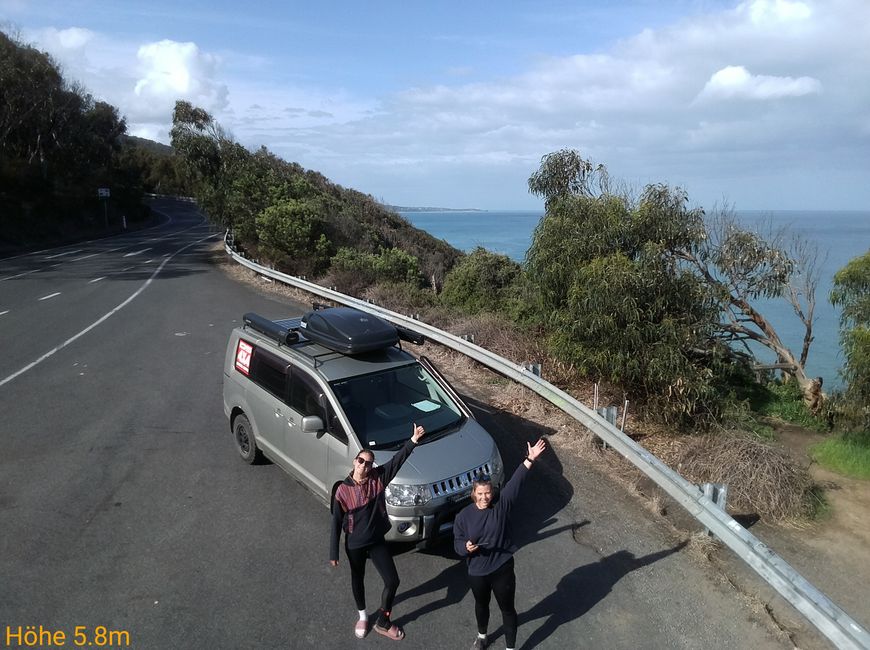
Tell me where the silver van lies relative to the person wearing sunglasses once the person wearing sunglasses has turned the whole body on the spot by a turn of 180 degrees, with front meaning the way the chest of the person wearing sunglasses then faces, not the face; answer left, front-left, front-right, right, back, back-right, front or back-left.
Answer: front

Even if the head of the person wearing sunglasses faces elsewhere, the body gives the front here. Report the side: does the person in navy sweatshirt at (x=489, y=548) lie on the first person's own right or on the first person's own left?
on the first person's own left

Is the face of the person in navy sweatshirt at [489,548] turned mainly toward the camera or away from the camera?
toward the camera

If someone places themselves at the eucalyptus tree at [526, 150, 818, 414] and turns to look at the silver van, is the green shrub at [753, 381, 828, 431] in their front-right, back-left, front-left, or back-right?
back-left

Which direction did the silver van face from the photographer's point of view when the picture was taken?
facing the viewer and to the right of the viewer

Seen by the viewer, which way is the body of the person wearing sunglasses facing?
toward the camera

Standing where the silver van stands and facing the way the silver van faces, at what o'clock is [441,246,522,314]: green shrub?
The green shrub is roughly at 8 o'clock from the silver van.

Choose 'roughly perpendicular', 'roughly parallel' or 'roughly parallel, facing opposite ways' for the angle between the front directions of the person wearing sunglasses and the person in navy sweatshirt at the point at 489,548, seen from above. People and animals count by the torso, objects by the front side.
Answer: roughly parallel

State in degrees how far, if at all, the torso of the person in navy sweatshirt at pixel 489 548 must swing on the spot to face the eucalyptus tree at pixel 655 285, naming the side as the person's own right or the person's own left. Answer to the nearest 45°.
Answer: approximately 180°

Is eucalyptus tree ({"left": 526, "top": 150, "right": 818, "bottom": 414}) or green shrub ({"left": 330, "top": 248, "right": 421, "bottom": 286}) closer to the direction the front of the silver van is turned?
the eucalyptus tree

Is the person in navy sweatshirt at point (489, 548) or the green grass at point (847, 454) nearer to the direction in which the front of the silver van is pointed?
the person in navy sweatshirt

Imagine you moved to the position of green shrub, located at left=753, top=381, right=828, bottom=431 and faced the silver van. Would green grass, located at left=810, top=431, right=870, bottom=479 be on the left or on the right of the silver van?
left

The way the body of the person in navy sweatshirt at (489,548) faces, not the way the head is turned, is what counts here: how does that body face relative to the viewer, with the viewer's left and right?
facing the viewer

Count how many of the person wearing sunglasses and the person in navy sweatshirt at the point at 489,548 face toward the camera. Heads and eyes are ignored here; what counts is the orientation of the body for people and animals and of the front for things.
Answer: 2

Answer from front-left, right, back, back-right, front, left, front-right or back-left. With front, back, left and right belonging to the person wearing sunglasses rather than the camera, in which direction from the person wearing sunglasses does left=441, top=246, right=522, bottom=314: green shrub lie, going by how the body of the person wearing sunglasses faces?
back
